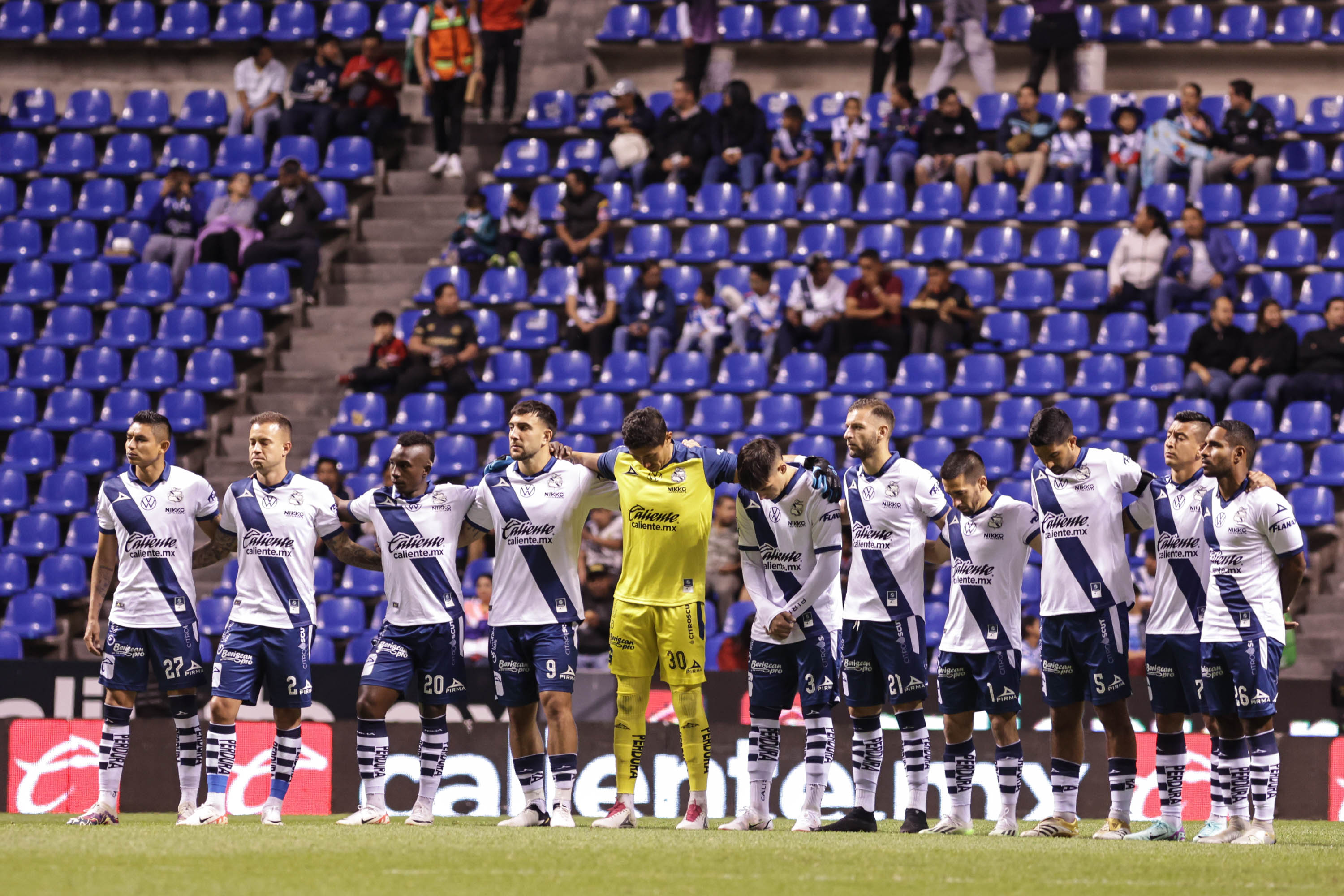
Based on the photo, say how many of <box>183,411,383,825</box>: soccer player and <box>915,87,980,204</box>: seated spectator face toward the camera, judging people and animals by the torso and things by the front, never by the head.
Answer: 2

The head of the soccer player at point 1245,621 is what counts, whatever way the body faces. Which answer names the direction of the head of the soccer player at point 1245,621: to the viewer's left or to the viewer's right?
to the viewer's left

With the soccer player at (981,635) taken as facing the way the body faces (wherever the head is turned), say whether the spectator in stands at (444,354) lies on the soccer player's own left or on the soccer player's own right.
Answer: on the soccer player's own right

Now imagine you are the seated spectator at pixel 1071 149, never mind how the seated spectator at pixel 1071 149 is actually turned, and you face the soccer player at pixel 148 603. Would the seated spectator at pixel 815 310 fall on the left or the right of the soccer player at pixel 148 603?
right

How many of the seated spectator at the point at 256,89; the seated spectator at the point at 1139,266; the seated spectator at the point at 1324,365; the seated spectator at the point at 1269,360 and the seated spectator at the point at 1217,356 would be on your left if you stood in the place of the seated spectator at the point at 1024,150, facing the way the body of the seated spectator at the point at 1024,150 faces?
4

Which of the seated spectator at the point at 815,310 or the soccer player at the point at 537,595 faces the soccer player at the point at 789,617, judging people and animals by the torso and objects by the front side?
the seated spectator

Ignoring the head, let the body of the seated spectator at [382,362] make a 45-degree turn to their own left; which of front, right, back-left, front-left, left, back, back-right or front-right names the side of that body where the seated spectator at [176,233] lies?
back-right

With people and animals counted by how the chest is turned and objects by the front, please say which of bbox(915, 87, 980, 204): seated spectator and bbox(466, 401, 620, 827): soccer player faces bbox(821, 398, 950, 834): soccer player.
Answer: the seated spectator

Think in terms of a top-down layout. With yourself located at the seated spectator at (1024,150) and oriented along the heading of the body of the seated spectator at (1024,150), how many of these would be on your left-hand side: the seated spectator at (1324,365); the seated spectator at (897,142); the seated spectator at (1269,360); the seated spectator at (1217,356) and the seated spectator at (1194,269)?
4

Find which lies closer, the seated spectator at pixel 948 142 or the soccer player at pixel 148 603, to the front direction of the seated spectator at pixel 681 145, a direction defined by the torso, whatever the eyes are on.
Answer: the soccer player
